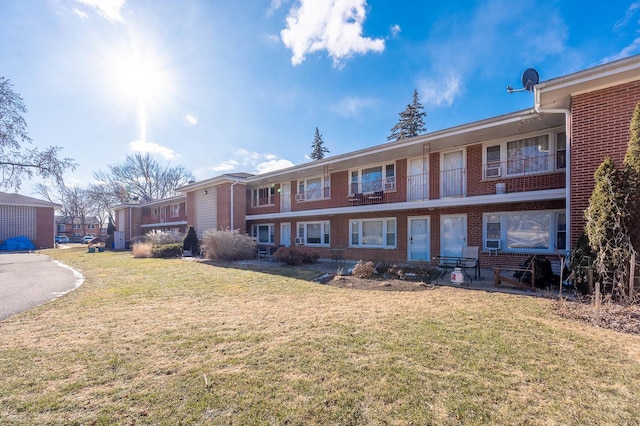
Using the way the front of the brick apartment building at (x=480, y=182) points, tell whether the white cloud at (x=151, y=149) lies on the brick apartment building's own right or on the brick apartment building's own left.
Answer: on the brick apartment building's own right

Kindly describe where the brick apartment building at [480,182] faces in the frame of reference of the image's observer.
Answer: facing the viewer and to the left of the viewer

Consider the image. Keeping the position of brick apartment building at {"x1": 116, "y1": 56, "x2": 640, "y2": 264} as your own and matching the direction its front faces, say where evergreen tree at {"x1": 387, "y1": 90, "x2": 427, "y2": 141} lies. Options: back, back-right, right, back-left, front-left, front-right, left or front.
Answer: back-right

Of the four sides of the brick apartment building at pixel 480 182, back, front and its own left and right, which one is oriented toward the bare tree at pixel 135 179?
right
